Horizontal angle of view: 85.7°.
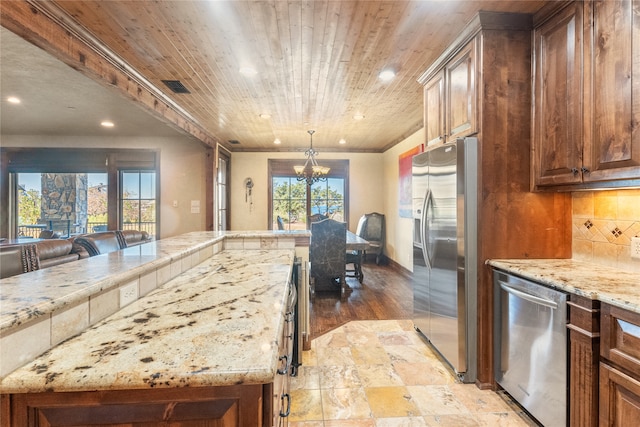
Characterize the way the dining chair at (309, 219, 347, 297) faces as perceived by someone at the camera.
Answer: facing away from the viewer

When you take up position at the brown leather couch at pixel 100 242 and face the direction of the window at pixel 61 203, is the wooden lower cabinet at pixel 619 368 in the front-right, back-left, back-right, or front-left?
back-right

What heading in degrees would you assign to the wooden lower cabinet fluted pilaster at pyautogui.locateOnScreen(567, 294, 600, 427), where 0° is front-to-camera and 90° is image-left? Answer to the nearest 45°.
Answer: approximately 45°

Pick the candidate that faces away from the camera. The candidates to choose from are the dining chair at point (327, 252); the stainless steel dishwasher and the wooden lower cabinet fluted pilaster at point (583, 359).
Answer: the dining chair

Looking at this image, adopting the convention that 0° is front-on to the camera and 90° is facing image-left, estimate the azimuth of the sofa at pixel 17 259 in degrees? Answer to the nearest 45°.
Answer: approximately 135°

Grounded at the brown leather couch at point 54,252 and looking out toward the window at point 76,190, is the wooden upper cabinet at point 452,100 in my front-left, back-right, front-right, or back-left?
back-right

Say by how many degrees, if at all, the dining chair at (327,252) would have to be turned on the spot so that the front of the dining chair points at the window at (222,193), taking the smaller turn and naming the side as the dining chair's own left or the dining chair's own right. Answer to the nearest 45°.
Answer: approximately 45° to the dining chair's own left

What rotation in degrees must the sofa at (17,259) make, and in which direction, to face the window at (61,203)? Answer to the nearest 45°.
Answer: approximately 45° to its right
